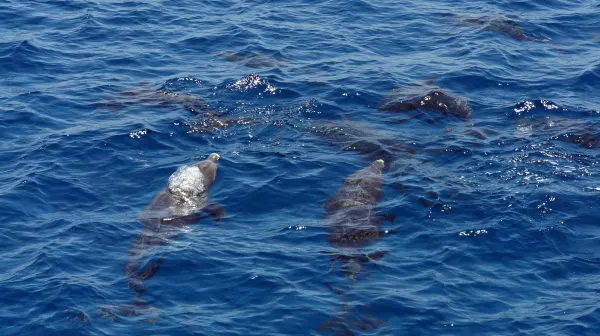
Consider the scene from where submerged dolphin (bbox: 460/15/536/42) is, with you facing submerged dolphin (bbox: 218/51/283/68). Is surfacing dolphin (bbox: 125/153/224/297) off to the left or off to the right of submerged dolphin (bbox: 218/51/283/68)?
left

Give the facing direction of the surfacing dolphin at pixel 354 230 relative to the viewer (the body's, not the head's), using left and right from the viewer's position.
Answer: facing away from the viewer

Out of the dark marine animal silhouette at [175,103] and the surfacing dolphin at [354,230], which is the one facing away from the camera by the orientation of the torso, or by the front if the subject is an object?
the surfacing dolphin

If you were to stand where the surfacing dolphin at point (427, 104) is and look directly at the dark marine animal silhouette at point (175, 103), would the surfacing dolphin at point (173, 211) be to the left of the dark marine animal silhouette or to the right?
left

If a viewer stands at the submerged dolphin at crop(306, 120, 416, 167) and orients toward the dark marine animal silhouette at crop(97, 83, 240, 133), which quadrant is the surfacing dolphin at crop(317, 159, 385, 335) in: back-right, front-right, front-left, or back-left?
back-left
